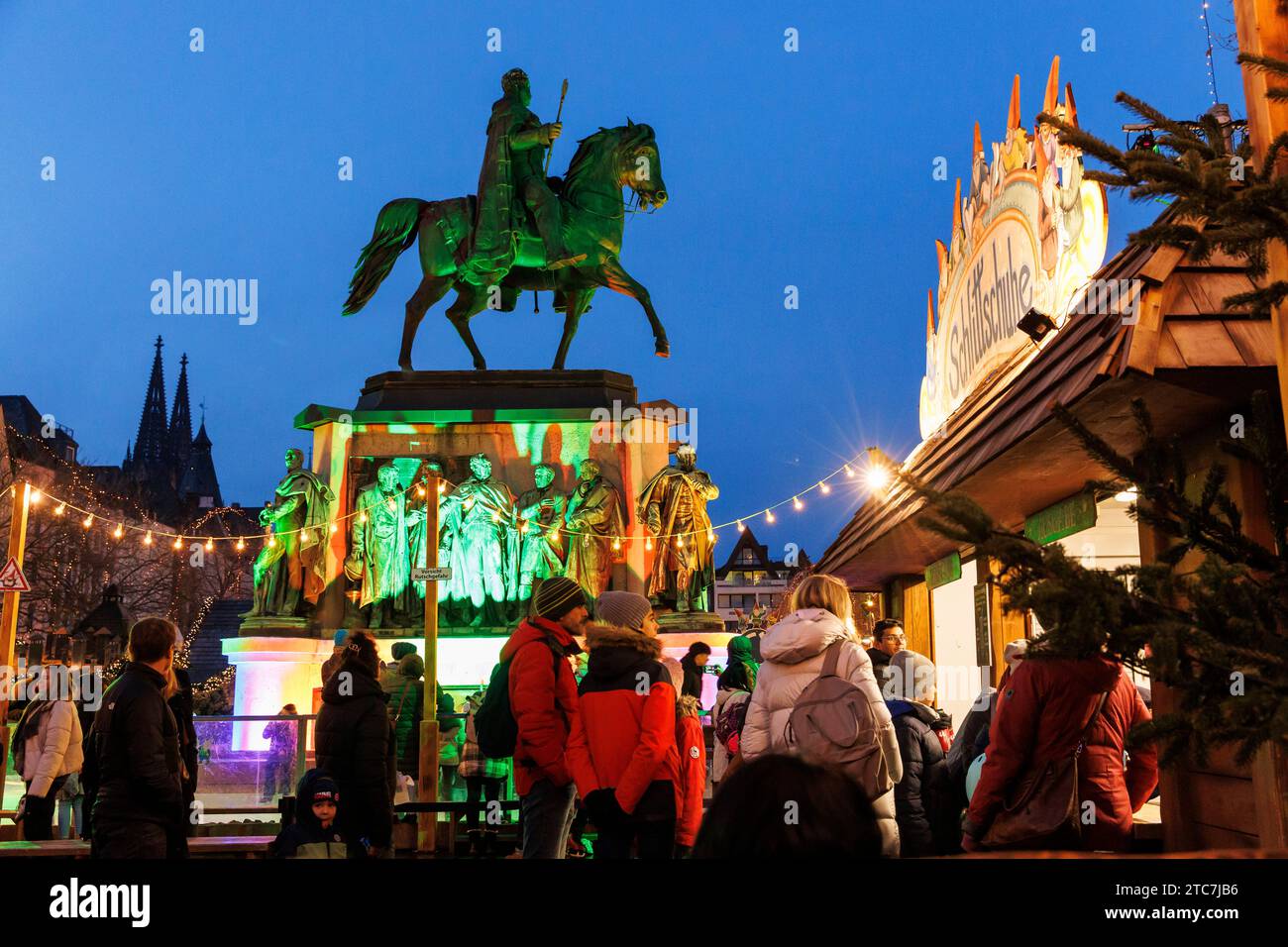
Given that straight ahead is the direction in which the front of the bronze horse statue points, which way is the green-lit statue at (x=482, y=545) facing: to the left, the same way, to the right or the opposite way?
to the right

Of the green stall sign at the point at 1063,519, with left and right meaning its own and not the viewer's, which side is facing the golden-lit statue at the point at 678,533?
right

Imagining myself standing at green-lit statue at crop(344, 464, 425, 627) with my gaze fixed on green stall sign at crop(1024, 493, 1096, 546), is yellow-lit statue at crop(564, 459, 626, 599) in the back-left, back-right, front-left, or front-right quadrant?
front-left

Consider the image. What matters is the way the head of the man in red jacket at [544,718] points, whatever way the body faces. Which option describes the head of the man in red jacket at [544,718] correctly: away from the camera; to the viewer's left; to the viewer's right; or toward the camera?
to the viewer's right

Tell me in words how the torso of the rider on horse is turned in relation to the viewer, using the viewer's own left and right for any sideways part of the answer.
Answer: facing to the right of the viewer

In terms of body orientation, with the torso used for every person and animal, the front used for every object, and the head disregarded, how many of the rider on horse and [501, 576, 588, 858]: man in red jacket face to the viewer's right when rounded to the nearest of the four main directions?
2

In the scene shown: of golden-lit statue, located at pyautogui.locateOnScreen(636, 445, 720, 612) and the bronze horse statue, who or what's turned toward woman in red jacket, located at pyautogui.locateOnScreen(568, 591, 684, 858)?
the golden-lit statue

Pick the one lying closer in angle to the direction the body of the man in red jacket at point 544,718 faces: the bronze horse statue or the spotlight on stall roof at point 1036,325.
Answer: the spotlight on stall roof

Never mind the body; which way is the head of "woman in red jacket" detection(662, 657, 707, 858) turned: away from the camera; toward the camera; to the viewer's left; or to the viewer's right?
away from the camera

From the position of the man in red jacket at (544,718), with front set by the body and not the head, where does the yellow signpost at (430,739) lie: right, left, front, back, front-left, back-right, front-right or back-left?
left

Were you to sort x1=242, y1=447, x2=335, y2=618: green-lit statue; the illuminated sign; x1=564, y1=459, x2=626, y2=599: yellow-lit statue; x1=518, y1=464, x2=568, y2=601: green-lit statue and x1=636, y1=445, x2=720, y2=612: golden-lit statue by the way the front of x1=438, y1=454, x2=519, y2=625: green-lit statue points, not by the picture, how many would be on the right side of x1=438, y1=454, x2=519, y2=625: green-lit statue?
1

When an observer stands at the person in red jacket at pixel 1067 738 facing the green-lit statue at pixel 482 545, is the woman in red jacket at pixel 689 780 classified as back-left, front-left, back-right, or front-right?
front-left

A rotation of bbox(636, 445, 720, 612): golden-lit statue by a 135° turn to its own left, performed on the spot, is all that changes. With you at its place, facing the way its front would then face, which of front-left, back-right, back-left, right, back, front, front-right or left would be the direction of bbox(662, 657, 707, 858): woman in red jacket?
back-right

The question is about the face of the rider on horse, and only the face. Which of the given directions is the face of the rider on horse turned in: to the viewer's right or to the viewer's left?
to the viewer's right

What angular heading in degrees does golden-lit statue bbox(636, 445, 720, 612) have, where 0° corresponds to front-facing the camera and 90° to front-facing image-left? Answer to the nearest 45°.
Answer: approximately 0°

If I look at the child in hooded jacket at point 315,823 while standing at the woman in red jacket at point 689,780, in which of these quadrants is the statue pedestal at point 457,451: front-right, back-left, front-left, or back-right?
front-right

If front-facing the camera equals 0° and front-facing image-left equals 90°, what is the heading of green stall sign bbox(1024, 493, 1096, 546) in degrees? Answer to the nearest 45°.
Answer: approximately 45°

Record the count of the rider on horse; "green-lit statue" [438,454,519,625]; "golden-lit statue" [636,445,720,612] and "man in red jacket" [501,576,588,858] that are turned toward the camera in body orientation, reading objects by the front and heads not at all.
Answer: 2

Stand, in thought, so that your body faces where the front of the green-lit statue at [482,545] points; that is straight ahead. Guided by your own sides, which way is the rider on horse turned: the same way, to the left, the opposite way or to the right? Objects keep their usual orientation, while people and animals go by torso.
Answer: to the left
